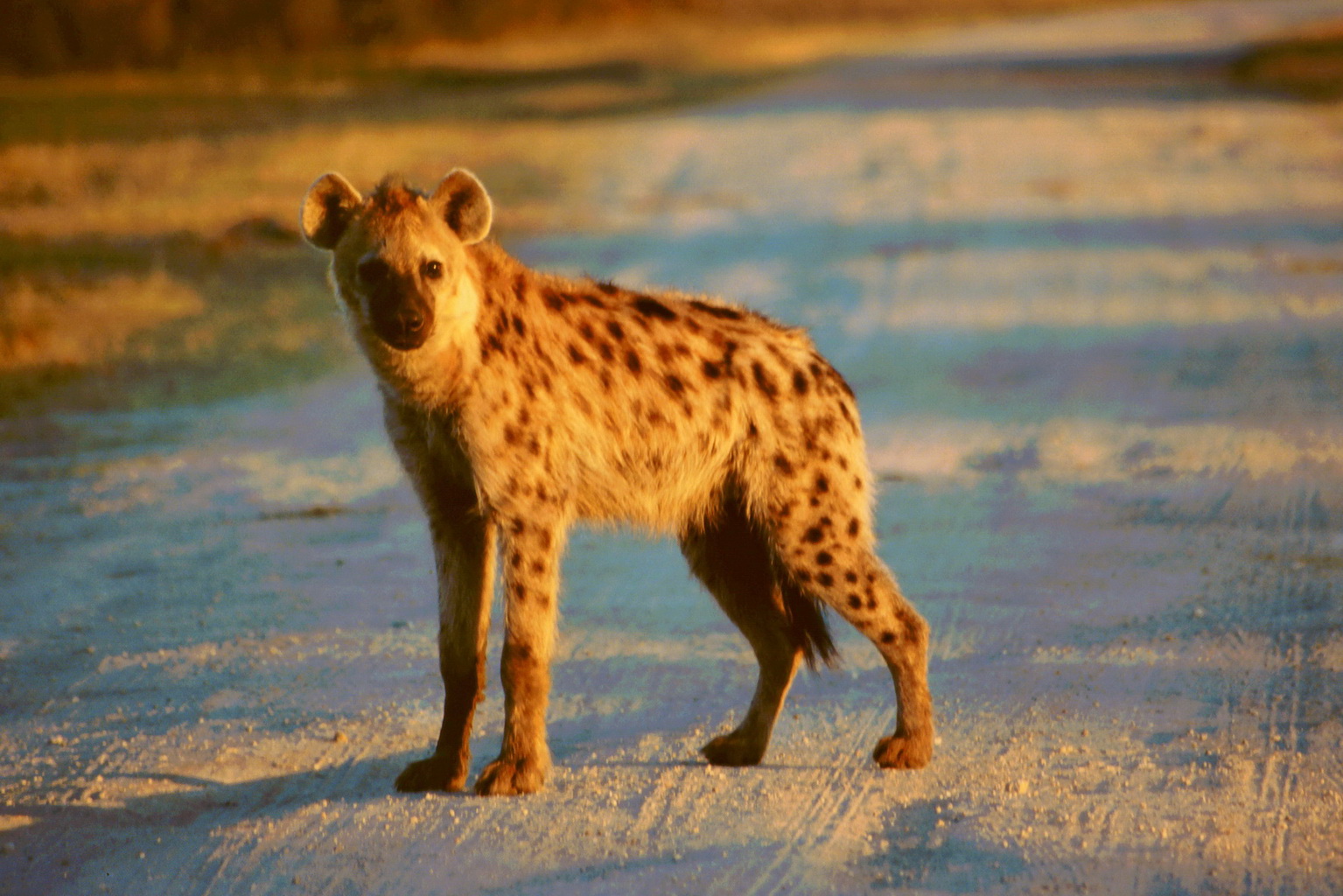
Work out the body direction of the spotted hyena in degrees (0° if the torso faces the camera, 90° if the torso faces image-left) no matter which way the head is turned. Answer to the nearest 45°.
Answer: approximately 45°
